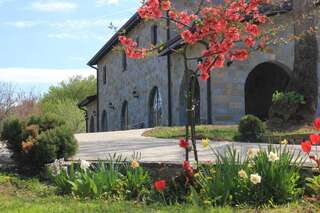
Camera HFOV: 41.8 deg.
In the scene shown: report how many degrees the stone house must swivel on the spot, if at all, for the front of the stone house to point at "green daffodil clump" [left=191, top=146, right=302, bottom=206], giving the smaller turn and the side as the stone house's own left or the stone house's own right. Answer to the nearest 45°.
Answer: approximately 45° to the stone house's own left

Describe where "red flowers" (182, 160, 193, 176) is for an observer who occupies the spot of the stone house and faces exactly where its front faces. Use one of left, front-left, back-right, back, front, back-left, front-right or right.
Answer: front-left

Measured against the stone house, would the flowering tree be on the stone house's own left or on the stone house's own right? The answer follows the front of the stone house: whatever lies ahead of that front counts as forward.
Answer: on the stone house's own left

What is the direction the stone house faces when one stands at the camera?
facing the viewer and to the left of the viewer

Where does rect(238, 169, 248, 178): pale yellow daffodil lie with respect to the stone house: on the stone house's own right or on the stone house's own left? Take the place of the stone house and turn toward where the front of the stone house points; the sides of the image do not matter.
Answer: on the stone house's own left

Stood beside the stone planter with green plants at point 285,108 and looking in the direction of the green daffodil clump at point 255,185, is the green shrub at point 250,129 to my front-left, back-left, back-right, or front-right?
front-right

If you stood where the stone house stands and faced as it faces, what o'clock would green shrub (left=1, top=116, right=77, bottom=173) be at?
The green shrub is roughly at 11 o'clock from the stone house.
